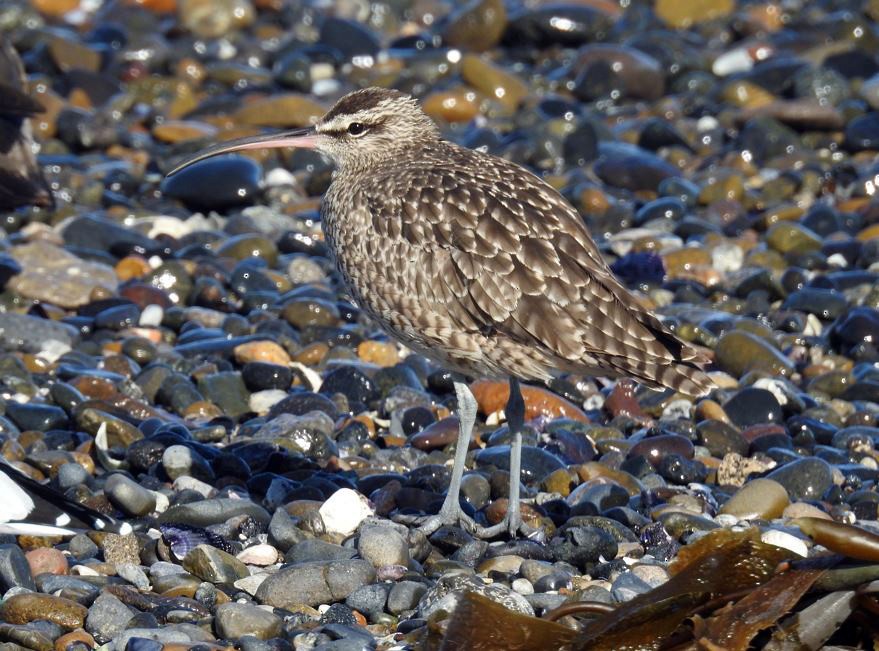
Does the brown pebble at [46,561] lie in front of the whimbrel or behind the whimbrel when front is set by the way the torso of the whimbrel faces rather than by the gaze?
in front

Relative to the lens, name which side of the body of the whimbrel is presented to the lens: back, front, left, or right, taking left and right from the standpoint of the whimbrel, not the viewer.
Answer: left

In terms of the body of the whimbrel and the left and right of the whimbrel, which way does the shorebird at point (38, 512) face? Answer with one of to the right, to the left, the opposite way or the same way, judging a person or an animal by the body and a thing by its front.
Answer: the same way

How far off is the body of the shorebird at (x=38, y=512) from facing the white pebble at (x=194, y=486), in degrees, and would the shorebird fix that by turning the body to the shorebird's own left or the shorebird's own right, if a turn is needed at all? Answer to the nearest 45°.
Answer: approximately 135° to the shorebird's own right

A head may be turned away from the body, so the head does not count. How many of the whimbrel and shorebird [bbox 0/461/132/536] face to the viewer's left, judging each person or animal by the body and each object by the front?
2

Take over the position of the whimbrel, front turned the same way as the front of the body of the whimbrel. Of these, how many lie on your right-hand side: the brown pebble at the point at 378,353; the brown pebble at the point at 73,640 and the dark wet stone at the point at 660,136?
2

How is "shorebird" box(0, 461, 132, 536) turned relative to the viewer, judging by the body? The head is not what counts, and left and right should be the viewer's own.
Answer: facing to the left of the viewer

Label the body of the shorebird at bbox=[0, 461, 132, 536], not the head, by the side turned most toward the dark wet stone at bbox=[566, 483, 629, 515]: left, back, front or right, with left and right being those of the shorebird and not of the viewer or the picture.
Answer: back

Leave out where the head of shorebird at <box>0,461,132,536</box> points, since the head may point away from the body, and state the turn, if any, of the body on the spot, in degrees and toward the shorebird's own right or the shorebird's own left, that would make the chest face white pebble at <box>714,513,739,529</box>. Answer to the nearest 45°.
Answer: approximately 180°

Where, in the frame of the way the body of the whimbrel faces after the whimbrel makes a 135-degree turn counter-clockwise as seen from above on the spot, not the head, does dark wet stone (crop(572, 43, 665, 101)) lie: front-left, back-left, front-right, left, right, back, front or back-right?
back-left

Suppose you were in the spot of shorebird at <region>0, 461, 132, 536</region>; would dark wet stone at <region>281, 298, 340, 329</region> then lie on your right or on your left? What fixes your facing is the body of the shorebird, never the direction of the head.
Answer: on your right

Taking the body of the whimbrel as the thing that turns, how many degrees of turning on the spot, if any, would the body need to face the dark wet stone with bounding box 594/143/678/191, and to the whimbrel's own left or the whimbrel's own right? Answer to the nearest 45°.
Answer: approximately 90° to the whimbrel's own right

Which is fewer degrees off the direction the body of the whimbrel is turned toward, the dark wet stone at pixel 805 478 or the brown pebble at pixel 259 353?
the brown pebble

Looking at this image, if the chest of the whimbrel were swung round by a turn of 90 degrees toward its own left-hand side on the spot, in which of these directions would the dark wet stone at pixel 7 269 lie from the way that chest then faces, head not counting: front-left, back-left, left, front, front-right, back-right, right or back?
back-right

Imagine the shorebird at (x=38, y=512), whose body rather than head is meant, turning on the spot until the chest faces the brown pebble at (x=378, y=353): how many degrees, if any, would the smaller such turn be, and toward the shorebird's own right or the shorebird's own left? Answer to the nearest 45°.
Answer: approximately 135° to the shorebird's own right

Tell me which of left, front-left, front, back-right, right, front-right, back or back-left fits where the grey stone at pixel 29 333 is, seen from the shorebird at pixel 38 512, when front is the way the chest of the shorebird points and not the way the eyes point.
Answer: right

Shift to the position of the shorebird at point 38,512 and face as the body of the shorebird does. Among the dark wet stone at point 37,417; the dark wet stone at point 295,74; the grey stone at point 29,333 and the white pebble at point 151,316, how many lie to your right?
4

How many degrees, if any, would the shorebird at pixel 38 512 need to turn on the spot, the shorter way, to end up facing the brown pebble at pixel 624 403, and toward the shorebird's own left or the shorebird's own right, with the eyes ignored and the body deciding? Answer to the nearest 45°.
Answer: approximately 135° to the shorebird's own right

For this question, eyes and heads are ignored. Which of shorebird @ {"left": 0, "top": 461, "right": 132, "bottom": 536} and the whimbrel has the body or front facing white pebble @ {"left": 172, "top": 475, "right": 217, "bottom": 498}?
the whimbrel
